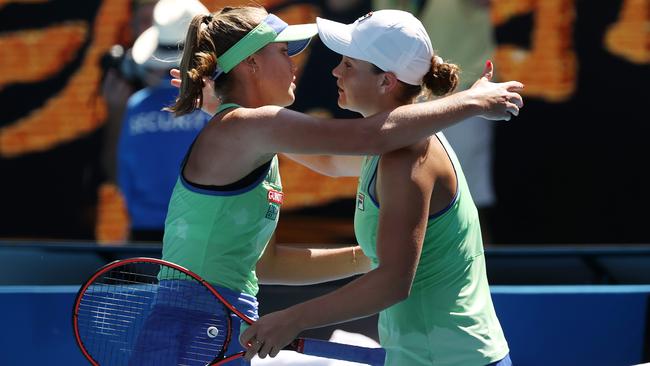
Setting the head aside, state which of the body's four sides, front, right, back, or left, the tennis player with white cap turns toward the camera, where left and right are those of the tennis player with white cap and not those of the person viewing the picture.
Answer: left

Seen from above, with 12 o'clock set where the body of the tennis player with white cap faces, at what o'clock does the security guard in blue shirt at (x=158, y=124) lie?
The security guard in blue shirt is roughly at 2 o'clock from the tennis player with white cap.
